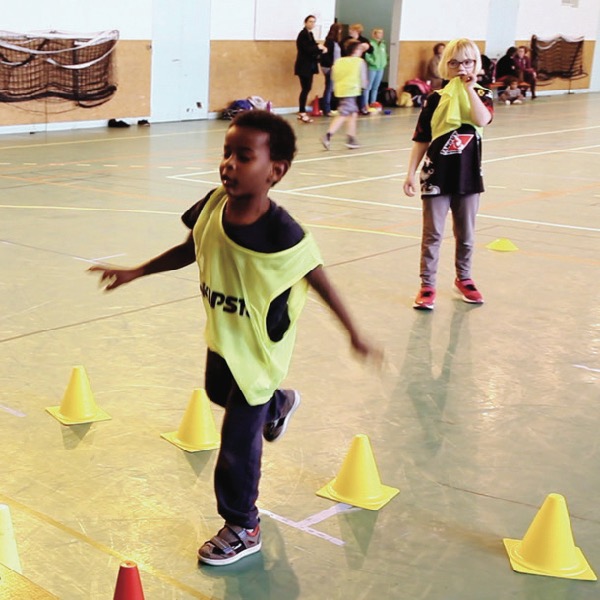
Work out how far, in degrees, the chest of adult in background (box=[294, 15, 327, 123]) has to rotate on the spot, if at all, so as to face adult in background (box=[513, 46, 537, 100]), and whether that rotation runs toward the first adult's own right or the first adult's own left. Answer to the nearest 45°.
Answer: approximately 45° to the first adult's own left

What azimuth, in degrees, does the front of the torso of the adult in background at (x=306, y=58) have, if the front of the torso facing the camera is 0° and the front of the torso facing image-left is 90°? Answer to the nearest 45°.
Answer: approximately 270°

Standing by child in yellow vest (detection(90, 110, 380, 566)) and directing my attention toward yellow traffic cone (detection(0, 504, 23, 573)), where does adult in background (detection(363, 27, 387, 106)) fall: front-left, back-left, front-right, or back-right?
back-right

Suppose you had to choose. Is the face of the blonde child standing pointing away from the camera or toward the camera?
toward the camera

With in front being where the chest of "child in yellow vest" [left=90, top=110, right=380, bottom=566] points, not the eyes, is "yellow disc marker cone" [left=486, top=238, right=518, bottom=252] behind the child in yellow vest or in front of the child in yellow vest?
behind

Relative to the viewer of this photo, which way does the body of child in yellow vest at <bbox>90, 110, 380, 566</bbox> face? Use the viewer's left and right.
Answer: facing the viewer and to the left of the viewer

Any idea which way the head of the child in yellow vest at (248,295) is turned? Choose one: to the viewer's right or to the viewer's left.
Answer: to the viewer's left

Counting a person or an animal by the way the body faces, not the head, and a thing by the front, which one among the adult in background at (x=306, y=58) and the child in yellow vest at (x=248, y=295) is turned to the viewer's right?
the adult in background

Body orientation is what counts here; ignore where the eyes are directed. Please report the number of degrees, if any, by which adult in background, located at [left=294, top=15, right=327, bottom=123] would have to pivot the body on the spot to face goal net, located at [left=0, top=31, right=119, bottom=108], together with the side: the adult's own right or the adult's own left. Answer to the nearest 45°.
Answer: approximately 135° to the adult's own right

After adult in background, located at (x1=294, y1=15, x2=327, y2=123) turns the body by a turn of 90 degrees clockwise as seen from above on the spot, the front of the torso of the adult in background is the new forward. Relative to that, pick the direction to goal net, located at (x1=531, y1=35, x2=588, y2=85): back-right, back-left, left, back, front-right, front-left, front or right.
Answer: back-left

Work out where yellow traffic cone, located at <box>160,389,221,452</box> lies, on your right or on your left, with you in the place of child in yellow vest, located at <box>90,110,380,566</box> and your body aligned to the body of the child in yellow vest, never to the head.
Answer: on your right

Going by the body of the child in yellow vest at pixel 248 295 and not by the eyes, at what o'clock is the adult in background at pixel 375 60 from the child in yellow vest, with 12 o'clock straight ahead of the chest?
The adult in background is roughly at 5 o'clock from the child in yellow vest.
